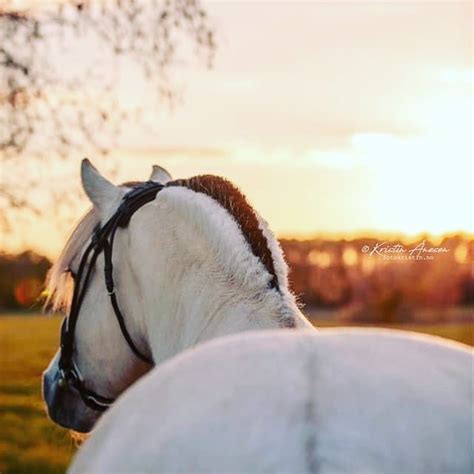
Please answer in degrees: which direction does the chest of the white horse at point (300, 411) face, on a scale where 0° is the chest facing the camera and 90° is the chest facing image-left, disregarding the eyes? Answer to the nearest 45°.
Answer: approximately 180°
